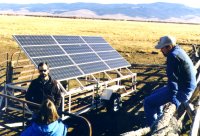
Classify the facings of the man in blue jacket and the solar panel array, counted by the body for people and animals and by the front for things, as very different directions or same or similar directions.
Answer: very different directions

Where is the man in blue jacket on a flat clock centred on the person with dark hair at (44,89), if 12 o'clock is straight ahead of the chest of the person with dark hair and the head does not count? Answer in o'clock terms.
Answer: The man in blue jacket is roughly at 10 o'clock from the person with dark hair.

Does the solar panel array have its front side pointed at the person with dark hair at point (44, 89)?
no

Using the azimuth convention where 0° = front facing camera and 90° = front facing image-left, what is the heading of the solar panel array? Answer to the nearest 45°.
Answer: approximately 315°

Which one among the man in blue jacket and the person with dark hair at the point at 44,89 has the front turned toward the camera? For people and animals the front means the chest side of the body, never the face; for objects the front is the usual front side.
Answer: the person with dark hair

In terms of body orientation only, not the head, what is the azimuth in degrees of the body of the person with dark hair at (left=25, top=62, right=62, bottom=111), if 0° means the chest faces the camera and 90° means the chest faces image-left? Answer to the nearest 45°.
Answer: approximately 0°

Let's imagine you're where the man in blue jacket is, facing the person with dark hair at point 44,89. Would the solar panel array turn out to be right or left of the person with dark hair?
right

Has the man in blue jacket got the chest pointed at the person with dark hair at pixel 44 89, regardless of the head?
yes

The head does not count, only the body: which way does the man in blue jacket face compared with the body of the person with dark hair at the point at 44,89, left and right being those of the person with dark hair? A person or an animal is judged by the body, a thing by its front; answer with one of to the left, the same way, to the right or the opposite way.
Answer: to the right

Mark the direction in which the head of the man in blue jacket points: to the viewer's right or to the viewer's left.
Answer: to the viewer's left

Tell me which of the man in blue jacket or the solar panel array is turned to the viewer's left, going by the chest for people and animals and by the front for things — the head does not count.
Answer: the man in blue jacket

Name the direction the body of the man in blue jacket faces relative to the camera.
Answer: to the viewer's left

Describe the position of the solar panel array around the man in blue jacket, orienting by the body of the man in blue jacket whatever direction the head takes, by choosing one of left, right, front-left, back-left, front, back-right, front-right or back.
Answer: front-right

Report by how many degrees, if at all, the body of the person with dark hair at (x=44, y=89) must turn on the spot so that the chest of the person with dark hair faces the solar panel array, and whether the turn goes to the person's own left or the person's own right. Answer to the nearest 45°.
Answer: approximately 180°

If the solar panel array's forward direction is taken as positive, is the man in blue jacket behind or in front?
in front
